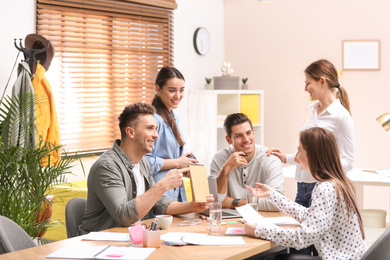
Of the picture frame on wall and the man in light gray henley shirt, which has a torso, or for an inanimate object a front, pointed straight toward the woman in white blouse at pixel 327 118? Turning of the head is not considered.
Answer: the picture frame on wall

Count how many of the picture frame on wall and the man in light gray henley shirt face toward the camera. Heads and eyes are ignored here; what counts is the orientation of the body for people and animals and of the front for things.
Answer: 2

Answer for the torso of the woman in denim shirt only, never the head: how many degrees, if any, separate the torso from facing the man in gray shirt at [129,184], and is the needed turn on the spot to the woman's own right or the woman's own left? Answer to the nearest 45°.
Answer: approximately 45° to the woman's own right

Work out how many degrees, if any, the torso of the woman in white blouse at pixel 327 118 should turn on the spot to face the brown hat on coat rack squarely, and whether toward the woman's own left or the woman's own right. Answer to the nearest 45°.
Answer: approximately 45° to the woman's own right

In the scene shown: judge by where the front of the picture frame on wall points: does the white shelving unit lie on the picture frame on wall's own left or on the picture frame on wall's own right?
on the picture frame on wall's own right

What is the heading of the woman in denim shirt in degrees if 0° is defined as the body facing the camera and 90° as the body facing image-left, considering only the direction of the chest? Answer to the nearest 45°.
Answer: approximately 315°

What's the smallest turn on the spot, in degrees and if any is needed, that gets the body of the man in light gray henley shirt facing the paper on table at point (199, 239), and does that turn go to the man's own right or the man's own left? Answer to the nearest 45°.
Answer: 0° — they already face it

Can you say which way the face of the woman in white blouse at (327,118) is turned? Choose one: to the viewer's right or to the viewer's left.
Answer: to the viewer's left

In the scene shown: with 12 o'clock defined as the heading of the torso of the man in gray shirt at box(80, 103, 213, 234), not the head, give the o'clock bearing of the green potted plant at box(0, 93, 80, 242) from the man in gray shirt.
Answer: The green potted plant is roughly at 6 o'clock from the man in gray shirt.

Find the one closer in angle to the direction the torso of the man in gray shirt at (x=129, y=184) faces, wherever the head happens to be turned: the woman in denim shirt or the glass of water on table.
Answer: the glass of water on table

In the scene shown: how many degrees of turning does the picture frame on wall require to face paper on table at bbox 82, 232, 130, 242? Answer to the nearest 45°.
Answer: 0° — it already faces it

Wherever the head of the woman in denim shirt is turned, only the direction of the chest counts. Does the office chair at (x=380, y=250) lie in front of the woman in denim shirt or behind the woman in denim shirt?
in front

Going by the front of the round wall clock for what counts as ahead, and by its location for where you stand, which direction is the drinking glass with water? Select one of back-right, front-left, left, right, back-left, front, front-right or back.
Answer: front-right
